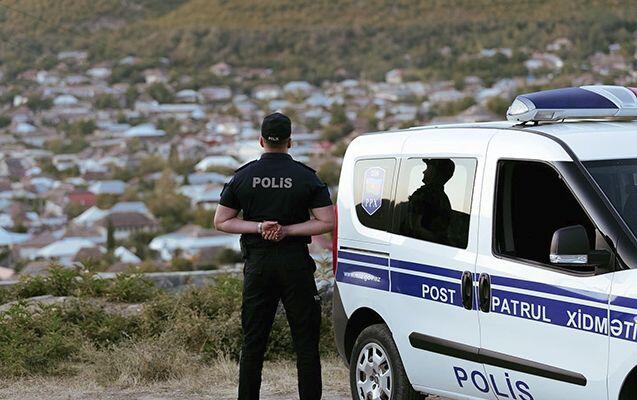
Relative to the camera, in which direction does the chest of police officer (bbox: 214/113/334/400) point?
away from the camera

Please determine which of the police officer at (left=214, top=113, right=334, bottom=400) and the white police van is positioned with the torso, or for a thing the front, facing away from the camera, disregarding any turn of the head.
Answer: the police officer

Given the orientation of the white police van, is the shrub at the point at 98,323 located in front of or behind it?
behind

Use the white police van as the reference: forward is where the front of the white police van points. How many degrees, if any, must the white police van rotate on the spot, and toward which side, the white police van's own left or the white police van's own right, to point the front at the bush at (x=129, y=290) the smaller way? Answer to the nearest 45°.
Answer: approximately 180°

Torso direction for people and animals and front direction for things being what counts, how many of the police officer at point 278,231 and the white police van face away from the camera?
1

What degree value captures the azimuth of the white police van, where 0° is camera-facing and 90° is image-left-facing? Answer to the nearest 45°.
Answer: approximately 315°

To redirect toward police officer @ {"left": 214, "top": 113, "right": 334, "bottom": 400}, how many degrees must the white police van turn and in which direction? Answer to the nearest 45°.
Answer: approximately 135° to its right

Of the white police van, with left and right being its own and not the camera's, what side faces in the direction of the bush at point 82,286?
back

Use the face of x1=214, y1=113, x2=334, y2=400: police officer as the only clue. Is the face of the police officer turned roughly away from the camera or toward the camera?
away from the camera
